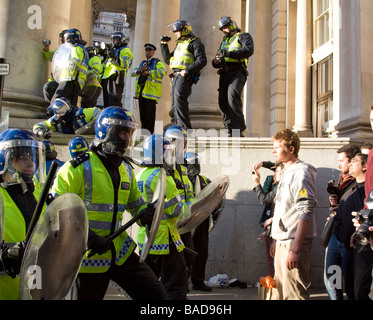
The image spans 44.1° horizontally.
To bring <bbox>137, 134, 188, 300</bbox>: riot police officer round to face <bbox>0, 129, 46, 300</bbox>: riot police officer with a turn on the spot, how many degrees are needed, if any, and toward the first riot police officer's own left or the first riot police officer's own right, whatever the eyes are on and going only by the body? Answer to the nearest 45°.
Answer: approximately 135° to the first riot police officer's own right

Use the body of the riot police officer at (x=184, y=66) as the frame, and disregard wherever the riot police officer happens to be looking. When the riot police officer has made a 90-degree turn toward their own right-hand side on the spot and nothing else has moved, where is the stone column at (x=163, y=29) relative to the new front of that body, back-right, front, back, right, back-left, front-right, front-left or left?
front-right

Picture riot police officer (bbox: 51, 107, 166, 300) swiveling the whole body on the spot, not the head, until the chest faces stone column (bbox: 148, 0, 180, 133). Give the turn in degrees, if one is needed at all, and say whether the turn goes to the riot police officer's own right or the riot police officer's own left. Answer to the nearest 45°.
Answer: approximately 135° to the riot police officer's own left

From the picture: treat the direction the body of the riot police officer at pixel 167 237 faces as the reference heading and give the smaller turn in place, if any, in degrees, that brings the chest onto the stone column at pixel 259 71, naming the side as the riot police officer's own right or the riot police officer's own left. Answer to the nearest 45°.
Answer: approximately 90° to the riot police officer's own left

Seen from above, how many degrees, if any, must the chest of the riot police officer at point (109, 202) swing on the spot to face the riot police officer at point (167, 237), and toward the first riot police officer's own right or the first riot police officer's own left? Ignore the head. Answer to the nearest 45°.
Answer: approximately 90° to the first riot police officer's own left

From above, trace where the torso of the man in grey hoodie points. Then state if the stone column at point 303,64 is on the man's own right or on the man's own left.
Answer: on the man's own right

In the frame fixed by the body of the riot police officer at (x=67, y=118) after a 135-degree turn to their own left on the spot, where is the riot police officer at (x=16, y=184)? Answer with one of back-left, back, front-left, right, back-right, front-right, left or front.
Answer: right

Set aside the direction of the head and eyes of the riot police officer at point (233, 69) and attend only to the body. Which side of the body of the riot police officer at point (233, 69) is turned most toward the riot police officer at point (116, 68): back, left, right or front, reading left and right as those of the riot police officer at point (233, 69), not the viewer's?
right

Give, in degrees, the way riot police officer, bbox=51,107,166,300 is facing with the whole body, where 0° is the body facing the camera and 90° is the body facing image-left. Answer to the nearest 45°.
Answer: approximately 315°

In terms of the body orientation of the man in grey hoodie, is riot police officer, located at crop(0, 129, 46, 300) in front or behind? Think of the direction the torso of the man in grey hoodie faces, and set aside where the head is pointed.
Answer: in front

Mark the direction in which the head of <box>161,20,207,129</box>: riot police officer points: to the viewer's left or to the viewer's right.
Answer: to the viewer's left

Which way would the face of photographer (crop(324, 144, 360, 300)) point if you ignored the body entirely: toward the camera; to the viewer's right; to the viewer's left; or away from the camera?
to the viewer's left
